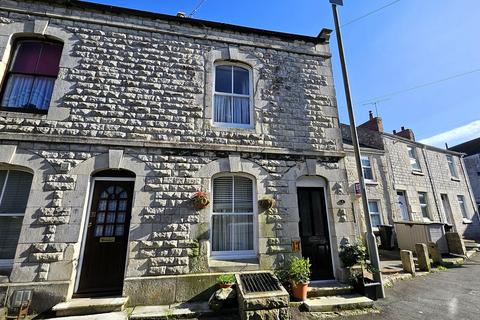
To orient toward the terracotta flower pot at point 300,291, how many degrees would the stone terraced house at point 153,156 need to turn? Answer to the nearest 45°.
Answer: approximately 45° to its left

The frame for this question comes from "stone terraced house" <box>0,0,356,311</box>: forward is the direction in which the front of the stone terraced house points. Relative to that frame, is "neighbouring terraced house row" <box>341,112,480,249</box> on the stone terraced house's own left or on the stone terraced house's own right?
on the stone terraced house's own left

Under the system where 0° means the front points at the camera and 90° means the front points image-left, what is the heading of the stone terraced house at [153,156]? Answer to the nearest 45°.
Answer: approximately 315°

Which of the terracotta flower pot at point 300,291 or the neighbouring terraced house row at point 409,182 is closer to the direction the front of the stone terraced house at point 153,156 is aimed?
the terracotta flower pot

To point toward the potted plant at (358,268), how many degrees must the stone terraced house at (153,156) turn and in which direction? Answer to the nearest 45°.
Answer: approximately 45° to its left

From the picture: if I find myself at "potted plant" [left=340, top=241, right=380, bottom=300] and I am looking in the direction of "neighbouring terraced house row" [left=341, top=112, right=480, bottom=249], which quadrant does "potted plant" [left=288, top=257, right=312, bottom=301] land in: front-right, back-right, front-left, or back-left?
back-left
